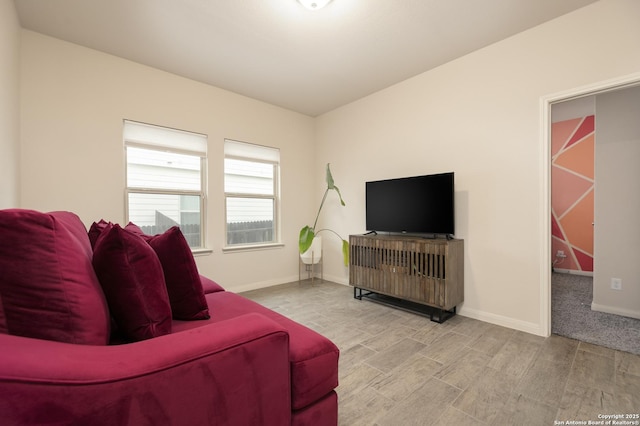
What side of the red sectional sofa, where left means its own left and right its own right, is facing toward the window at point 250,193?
left

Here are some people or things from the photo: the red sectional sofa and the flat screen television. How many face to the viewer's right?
1

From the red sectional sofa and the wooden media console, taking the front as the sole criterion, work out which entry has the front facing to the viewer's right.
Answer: the red sectional sofa

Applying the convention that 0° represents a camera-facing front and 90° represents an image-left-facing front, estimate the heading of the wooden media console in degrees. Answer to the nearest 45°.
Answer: approximately 45°

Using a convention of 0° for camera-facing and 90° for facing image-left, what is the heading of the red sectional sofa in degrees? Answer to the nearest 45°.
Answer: approximately 270°

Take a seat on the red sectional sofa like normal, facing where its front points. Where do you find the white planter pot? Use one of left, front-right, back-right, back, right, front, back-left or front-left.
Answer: front-left

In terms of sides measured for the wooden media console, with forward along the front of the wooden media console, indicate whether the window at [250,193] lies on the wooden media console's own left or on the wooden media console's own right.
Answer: on the wooden media console's own right

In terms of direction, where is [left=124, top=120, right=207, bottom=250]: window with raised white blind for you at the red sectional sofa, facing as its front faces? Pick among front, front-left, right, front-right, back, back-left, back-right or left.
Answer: left

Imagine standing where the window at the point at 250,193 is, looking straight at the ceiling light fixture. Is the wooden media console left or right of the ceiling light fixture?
left

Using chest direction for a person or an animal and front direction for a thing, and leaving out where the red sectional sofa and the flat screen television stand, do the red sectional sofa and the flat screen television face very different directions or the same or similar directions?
very different directions

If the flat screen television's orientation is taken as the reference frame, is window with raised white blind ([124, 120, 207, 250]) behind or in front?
in front

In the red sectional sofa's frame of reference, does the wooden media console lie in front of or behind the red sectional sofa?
in front
